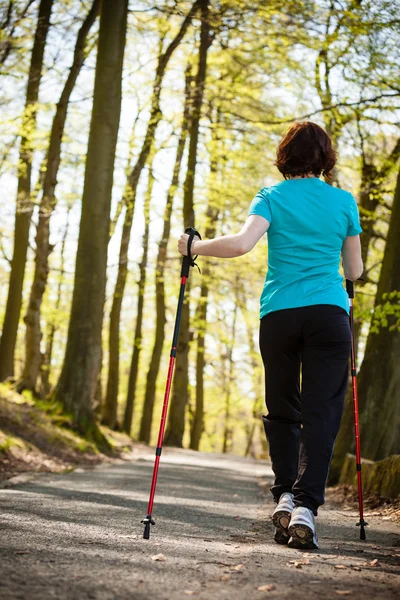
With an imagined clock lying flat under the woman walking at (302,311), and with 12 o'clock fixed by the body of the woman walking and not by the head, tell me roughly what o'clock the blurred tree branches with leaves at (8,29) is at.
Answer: The blurred tree branches with leaves is roughly at 11 o'clock from the woman walking.

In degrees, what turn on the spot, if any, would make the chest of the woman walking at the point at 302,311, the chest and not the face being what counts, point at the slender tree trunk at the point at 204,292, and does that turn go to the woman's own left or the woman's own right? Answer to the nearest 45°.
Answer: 0° — they already face it

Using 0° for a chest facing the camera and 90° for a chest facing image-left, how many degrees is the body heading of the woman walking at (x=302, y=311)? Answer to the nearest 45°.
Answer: approximately 180°

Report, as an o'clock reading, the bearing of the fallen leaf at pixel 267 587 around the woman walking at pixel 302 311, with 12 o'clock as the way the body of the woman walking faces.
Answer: The fallen leaf is roughly at 6 o'clock from the woman walking.

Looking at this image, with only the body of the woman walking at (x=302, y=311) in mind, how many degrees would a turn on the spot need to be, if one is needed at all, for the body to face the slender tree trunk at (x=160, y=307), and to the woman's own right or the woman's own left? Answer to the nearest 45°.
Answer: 0° — they already face it

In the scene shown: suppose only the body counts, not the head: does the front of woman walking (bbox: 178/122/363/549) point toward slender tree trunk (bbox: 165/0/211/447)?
yes
